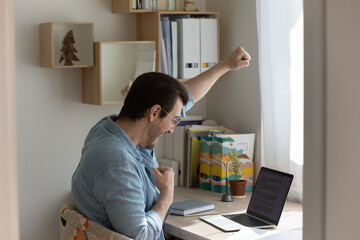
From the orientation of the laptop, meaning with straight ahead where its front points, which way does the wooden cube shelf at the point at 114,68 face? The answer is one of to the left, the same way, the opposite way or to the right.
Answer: to the left

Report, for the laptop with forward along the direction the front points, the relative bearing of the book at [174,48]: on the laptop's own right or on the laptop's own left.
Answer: on the laptop's own right

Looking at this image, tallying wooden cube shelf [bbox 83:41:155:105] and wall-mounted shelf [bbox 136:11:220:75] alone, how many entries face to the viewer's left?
0

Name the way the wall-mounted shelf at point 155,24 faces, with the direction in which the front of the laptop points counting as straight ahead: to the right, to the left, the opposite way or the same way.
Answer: to the left

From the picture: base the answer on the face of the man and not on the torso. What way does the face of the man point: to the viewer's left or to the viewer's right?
to the viewer's right

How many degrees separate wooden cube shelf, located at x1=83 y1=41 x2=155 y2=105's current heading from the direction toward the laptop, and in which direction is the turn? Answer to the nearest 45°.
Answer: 0° — it already faces it
